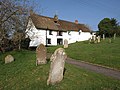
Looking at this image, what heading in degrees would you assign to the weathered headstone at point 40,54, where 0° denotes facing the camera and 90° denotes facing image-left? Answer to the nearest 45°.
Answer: approximately 0°

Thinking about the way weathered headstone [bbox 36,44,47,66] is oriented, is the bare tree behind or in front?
behind

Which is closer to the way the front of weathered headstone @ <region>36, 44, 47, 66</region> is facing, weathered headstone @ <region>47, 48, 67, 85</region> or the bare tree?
the weathered headstone

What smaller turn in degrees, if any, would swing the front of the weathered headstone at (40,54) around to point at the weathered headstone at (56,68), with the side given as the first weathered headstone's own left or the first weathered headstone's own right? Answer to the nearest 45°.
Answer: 0° — it already faces it
